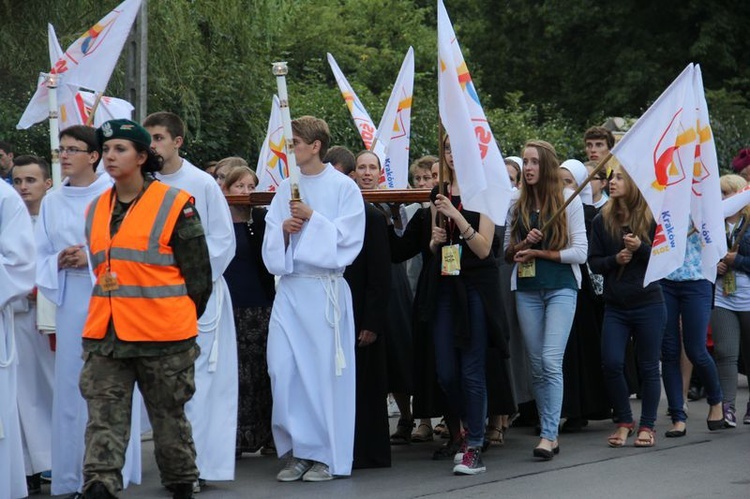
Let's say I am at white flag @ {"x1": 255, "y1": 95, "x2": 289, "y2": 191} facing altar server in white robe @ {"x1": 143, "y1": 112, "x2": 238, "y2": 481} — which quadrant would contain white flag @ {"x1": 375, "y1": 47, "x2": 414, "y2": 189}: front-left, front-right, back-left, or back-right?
back-left

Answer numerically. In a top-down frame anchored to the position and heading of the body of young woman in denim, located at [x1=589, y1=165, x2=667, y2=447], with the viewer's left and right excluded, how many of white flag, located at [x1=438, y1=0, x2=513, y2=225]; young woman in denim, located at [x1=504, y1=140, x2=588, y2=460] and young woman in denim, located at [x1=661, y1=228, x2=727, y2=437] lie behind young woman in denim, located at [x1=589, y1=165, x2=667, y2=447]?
1

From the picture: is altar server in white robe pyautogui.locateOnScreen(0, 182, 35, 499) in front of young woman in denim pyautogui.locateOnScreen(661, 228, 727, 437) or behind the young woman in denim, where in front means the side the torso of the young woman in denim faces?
in front

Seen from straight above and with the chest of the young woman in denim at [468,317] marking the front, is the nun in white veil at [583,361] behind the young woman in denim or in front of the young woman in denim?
behind

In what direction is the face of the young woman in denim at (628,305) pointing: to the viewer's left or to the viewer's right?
to the viewer's left

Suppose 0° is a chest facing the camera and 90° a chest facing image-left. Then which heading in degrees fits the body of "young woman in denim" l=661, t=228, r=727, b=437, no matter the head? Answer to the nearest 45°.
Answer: approximately 45°

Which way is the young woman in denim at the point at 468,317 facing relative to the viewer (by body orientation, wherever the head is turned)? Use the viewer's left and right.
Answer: facing the viewer and to the left of the viewer

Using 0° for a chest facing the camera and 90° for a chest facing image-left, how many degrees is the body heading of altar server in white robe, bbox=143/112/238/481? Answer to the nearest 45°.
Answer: approximately 45°

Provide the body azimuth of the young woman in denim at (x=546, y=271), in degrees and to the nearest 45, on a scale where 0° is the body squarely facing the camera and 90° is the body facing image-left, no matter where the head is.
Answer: approximately 45°

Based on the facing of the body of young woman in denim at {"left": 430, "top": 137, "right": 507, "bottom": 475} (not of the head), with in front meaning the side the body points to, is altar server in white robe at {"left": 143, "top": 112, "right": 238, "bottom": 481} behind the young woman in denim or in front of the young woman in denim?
in front

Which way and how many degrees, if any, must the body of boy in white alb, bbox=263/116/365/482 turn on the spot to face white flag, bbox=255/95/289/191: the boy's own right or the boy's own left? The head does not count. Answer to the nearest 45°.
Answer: approximately 135° to the boy's own right
